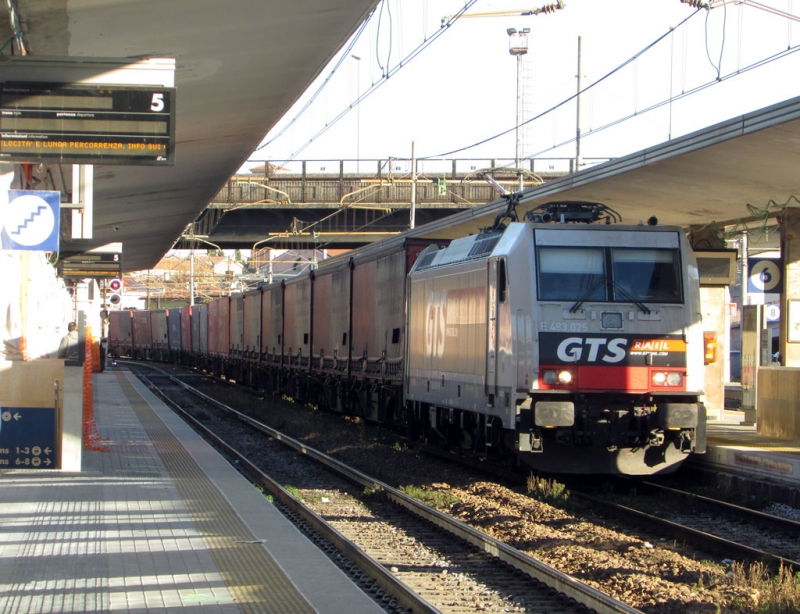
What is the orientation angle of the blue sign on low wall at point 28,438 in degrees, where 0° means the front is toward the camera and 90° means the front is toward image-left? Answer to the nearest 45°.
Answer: approximately 0°

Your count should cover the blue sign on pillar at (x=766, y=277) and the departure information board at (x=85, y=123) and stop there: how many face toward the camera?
2

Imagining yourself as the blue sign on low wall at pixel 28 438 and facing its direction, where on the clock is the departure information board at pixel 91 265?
The departure information board is roughly at 6 o'clock from the blue sign on low wall.

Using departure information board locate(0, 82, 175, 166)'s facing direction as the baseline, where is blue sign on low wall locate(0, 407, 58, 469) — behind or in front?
behind

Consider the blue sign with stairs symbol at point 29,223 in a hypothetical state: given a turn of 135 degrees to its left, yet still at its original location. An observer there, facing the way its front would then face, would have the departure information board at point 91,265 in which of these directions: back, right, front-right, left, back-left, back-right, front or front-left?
front-left
